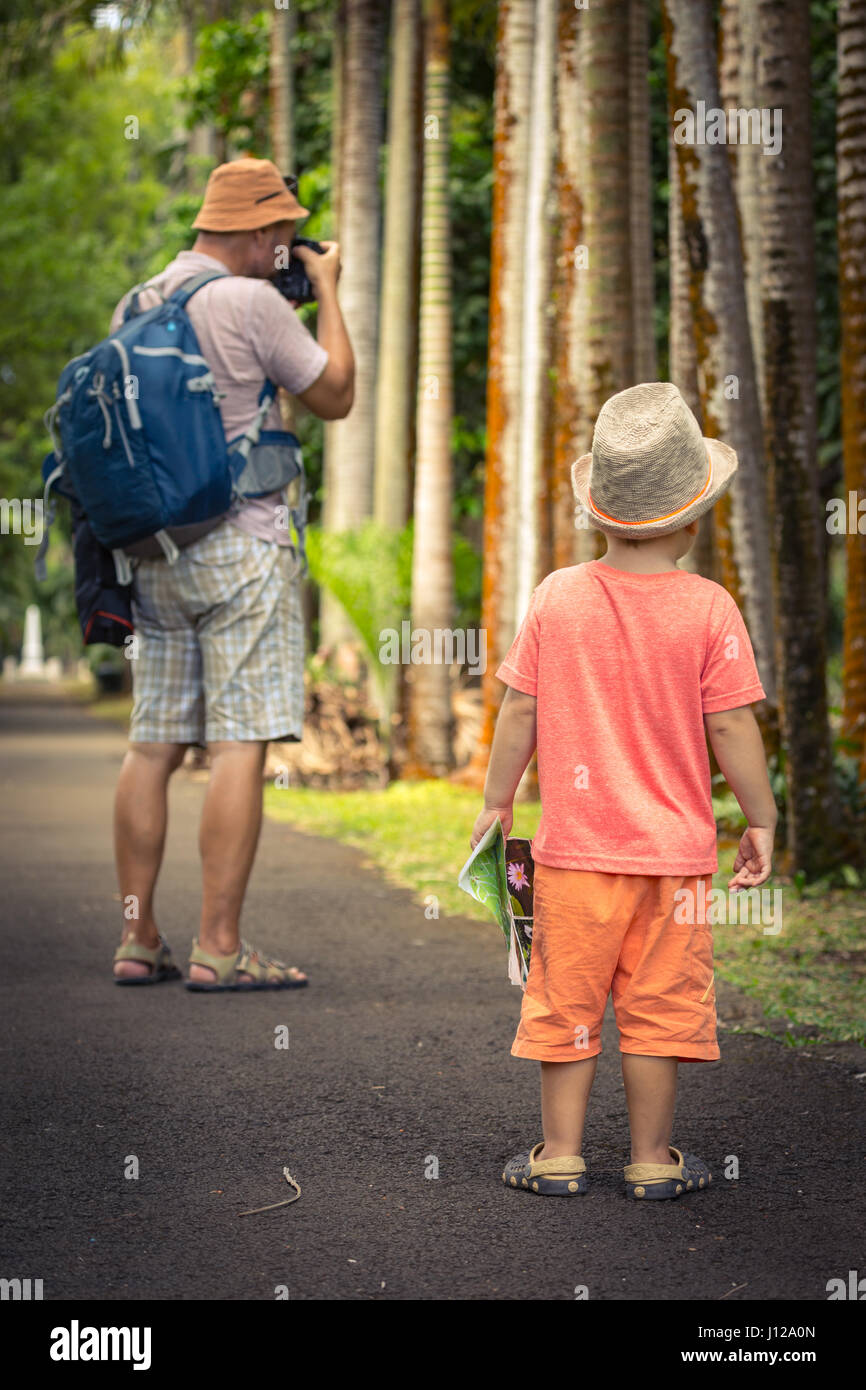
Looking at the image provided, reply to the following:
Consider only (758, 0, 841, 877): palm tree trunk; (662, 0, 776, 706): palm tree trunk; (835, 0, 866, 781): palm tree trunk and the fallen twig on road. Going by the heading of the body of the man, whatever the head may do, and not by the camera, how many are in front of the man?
3

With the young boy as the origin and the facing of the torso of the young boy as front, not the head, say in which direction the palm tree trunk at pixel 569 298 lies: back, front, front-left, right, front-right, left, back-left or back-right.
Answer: front

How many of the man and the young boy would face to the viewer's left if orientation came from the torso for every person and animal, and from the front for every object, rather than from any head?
0

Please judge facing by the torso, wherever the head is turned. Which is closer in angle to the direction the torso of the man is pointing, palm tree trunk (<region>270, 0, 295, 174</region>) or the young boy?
the palm tree trunk

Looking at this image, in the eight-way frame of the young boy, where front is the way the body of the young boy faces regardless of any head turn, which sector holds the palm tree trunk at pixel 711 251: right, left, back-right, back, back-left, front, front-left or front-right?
front

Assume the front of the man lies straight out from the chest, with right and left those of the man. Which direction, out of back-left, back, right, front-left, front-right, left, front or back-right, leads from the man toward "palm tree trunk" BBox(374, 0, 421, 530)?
front-left

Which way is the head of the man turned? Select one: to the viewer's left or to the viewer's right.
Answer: to the viewer's right

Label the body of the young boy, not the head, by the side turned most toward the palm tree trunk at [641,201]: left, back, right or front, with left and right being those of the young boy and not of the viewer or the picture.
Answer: front

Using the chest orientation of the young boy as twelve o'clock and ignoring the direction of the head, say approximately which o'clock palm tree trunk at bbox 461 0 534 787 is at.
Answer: The palm tree trunk is roughly at 12 o'clock from the young boy.

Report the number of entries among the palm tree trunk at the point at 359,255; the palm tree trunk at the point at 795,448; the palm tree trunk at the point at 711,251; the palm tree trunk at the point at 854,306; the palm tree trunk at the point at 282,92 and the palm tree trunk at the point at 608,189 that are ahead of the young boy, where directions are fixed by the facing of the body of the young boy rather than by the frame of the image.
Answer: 6

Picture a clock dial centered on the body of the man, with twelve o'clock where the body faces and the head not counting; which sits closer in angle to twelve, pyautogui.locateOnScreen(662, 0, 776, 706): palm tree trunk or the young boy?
the palm tree trunk

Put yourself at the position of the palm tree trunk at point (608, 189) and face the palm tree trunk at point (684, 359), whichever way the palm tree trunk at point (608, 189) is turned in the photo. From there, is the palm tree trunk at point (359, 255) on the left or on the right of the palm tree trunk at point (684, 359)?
left

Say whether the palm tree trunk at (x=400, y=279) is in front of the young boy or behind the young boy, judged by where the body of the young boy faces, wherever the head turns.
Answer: in front

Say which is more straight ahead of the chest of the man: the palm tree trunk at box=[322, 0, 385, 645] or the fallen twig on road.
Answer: the palm tree trunk

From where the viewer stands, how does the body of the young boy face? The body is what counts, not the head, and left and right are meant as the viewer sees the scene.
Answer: facing away from the viewer

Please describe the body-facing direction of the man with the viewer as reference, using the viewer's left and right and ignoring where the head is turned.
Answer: facing away from the viewer and to the right of the viewer

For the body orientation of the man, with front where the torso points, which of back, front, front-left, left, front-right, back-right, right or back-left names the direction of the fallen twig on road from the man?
back-right
